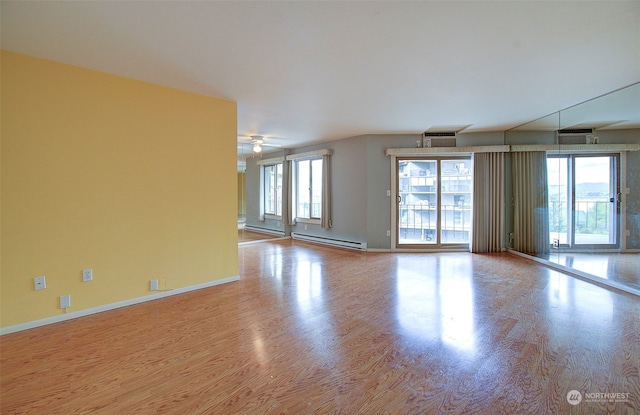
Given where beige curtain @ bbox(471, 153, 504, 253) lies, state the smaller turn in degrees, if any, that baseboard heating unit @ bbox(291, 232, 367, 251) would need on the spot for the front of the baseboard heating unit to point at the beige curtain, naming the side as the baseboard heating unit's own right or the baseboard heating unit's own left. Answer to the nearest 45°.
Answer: approximately 135° to the baseboard heating unit's own left

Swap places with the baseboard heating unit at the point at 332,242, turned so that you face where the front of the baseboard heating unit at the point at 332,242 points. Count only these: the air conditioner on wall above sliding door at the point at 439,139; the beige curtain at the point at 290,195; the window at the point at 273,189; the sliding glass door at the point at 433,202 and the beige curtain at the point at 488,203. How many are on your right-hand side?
2

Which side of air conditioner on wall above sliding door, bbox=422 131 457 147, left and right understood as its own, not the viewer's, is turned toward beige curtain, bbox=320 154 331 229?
right

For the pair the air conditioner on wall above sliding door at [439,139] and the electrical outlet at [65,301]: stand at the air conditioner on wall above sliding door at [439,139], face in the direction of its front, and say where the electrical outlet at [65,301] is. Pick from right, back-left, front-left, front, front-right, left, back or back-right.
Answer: front-right

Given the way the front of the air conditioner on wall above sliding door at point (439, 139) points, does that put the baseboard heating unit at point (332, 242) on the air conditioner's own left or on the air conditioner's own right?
on the air conditioner's own right

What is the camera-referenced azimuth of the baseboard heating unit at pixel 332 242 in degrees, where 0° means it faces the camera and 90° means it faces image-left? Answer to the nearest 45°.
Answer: approximately 45°

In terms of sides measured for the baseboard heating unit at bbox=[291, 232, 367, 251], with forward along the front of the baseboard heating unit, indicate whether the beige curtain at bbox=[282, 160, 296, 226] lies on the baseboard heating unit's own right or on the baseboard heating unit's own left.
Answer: on the baseboard heating unit's own right
